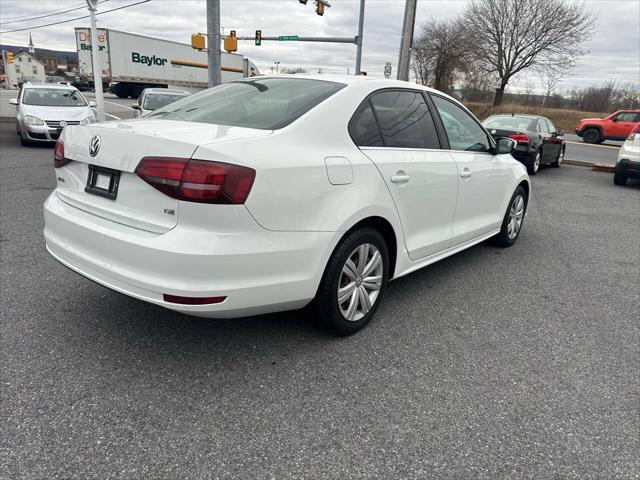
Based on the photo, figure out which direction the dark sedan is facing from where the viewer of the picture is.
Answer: facing away from the viewer and to the right of the viewer

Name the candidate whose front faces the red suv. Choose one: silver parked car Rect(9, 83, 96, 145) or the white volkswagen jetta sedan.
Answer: the white volkswagen jetta sedan

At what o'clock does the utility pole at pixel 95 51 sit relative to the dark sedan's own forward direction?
The utility pole is roughly at 7 o'clock from the dark sedan.

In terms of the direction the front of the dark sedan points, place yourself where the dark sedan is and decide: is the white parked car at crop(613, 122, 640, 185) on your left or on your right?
on your right

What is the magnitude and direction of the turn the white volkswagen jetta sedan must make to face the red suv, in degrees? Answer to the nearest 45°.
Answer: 0° — it already faces it

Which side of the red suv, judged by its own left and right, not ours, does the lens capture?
left
